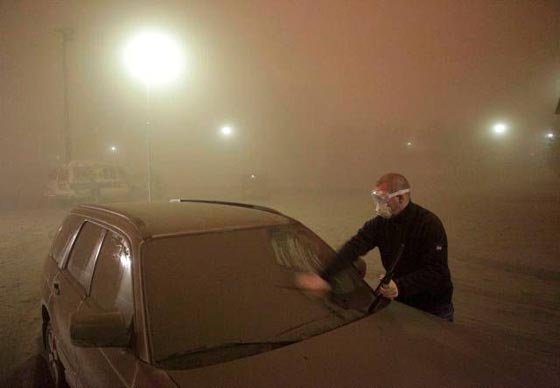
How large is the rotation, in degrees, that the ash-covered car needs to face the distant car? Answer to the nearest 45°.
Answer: approximately 180°

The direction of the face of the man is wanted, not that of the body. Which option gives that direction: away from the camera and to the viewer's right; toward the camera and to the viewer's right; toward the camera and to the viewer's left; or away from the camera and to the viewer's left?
toward the camera and to the viewer's left

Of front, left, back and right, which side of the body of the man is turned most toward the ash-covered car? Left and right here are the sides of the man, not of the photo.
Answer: front

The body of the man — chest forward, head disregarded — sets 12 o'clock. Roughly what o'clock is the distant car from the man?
The distant car is roughly at 3 o'clock from the man.

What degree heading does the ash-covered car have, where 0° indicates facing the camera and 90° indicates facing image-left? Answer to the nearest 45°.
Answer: approximately 315°

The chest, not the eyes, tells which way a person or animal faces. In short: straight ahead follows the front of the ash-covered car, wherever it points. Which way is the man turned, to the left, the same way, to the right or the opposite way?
to the right

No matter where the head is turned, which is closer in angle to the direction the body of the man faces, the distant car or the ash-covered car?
the ash-covered car

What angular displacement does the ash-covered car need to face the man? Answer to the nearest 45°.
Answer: approximately 90° to its left

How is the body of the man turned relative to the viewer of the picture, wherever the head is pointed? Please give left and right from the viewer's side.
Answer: facing the viewer and to the left of the viewer

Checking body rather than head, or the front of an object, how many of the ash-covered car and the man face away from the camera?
0
